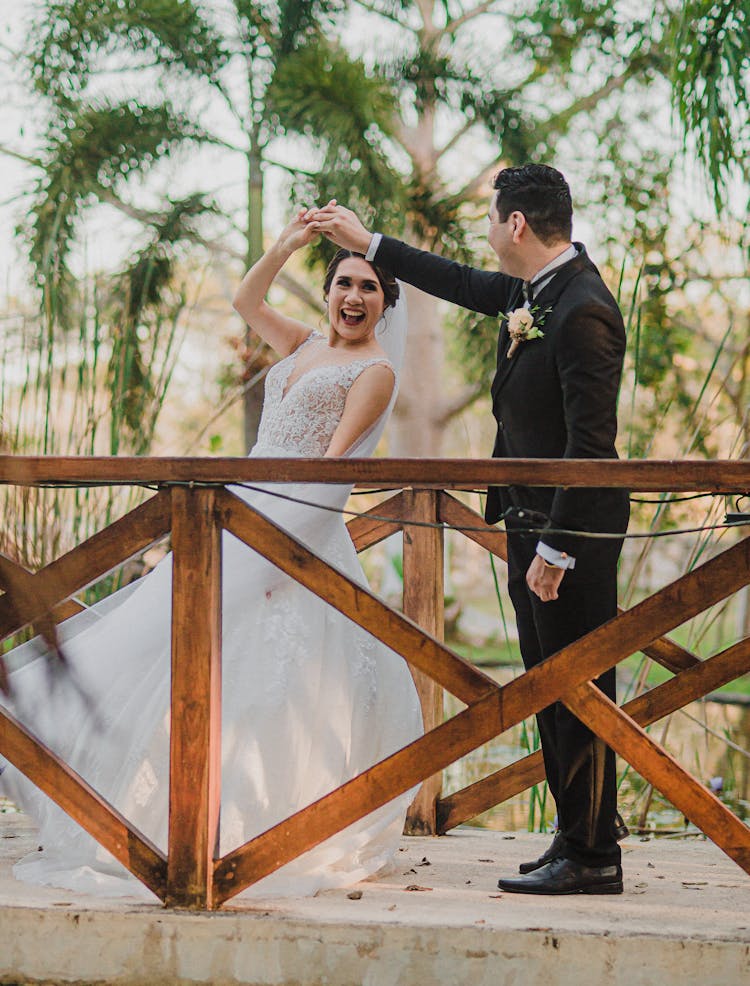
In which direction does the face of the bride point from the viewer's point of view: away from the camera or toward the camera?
toward the camera

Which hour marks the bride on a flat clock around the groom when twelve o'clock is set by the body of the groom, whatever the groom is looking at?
The bride is roughly at 1 o'clock from the groom.

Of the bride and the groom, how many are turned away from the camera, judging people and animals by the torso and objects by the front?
0

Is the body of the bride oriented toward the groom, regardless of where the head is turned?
no

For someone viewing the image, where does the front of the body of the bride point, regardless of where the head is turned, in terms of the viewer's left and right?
facing the viewer and to the left of the viewer

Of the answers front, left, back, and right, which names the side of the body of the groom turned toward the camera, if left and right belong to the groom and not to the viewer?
left
